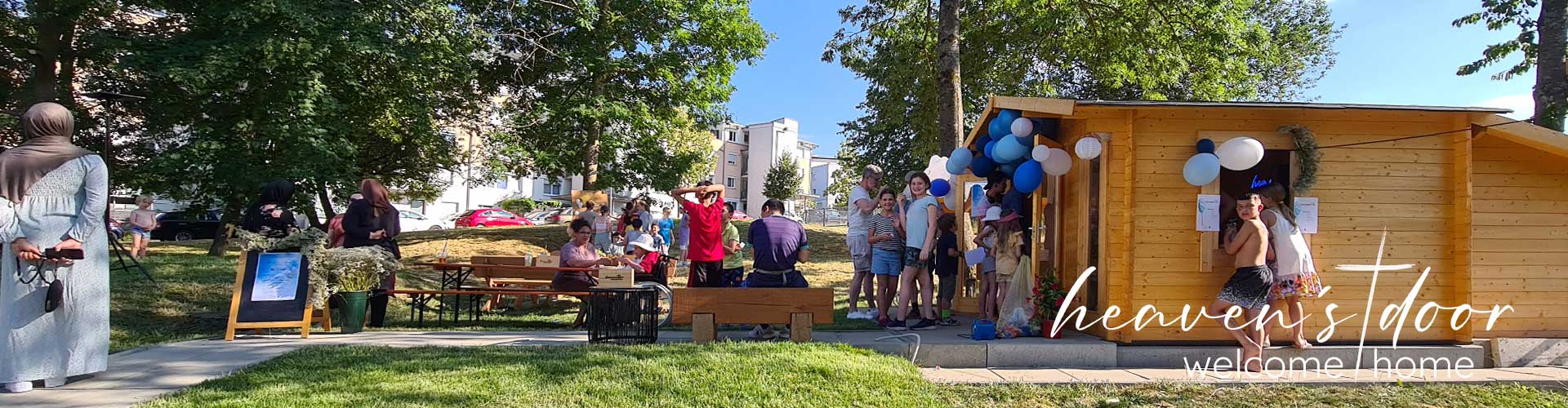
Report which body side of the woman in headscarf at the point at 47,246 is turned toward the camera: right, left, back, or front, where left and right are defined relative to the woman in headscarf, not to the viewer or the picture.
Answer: back

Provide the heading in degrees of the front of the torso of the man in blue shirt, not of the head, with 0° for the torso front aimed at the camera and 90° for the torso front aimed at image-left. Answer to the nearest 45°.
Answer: approximately 180°

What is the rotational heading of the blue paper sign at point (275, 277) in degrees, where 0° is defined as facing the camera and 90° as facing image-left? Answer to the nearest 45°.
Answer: approximately 0°

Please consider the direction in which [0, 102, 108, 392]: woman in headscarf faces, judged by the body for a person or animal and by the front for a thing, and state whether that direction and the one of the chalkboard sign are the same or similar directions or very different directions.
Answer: very different directions

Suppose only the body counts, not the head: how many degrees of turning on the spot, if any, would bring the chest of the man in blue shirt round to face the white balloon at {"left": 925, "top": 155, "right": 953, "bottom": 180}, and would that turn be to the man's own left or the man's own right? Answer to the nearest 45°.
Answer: approximately 45° to the man's own right

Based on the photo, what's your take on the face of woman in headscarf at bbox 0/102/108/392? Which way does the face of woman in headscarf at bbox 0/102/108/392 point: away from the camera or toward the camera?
away from the camera

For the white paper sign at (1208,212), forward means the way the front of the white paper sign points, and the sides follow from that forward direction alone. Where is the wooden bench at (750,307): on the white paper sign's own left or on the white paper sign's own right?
on the white paper sign's own right

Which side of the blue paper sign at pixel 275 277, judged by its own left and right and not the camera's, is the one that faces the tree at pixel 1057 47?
left
